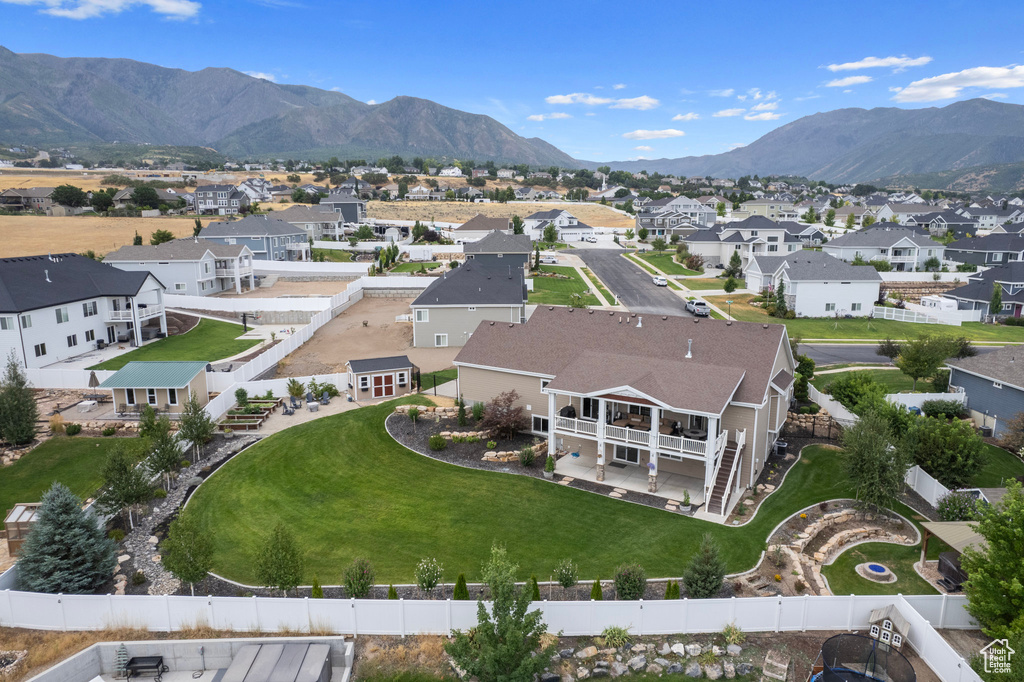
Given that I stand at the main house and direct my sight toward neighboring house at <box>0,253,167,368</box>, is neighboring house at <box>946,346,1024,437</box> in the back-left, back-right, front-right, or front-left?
back-right

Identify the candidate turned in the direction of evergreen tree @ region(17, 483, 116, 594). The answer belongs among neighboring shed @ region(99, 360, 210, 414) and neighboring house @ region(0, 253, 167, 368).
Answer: neighboring shed @ region(99, 360, 210, 414)

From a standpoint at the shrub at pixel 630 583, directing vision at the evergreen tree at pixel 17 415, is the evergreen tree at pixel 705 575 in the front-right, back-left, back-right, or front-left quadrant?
back-right

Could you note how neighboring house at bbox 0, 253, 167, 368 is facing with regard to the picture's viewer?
facing away from the viewer and to the left of the viewer

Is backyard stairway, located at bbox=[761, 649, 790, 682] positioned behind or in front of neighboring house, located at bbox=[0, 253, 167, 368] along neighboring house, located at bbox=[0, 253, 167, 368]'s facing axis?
behind

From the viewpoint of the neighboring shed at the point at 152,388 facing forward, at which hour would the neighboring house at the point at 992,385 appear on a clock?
the neighboring house at the point at 992,385 is roughly at 10 o'clock from the neighboring shed at the point at 152,388.

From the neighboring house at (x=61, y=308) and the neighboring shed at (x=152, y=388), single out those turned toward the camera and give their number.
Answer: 1

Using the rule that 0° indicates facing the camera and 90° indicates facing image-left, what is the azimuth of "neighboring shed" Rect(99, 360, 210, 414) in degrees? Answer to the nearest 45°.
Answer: approximately 0°

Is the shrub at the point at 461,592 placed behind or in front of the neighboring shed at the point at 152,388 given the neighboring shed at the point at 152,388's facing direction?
in front

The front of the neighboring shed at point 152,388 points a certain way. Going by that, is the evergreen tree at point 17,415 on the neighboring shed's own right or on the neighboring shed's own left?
on the neighboring shed's own right

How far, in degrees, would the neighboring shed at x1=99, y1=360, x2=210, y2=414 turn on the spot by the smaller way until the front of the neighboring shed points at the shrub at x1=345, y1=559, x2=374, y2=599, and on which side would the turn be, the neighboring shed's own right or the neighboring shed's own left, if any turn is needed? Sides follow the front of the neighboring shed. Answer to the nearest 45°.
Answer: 0° — it already faces it

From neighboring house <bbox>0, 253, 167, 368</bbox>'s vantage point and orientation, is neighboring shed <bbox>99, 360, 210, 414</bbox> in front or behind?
behind
